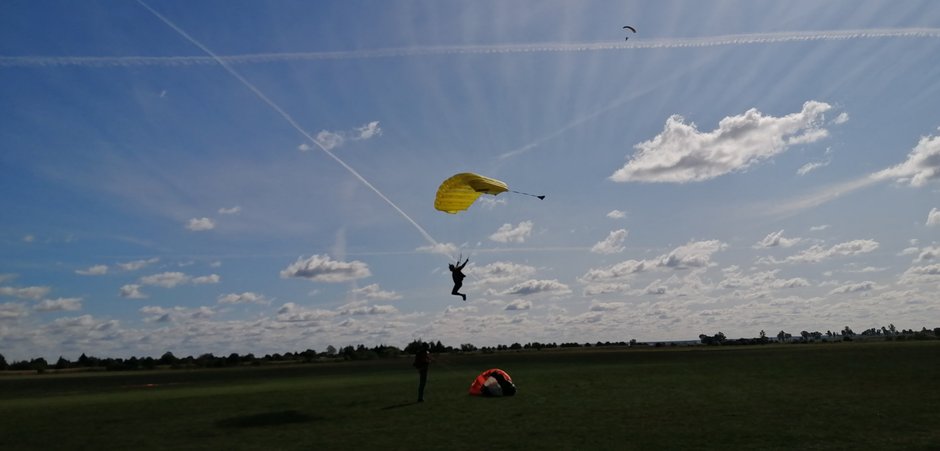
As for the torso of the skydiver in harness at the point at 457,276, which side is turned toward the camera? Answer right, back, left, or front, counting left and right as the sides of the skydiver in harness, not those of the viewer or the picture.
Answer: left
